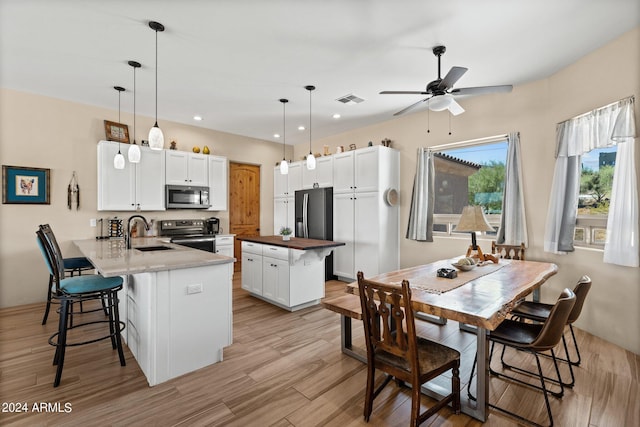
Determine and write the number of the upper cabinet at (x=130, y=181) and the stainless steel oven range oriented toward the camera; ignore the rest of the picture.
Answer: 2

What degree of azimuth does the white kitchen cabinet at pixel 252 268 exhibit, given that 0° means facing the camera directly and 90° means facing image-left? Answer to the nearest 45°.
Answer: approximately 45°

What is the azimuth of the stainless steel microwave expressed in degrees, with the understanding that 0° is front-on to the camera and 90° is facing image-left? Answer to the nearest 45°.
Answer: approximately 0°

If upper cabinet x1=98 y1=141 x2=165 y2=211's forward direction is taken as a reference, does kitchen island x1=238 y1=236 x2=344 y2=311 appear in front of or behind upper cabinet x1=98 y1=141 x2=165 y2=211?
in front

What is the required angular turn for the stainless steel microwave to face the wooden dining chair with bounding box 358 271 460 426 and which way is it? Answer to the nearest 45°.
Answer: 0° — it already faces it

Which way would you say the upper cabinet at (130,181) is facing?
toward the camera

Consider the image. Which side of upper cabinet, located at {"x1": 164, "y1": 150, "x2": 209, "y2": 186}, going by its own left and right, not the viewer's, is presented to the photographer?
front

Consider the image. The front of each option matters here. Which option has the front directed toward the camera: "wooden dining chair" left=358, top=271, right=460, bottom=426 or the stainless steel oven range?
the stainless steel oven range

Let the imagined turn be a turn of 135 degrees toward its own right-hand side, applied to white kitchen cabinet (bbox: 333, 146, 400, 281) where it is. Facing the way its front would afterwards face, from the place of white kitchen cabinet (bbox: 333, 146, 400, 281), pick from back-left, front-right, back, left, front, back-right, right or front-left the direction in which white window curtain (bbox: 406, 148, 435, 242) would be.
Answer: right

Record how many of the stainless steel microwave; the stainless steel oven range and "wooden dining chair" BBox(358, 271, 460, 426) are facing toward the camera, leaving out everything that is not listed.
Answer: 2

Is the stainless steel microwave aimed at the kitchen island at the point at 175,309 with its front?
yes

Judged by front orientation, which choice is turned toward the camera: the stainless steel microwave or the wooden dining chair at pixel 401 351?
the stainless steel microwave

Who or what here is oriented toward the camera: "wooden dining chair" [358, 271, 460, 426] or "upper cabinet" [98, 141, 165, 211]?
the upper cabinet

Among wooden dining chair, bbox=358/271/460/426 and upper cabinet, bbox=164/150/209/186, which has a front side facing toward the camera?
the upper cabinet

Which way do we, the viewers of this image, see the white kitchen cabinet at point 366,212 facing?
facing the viewer and to the left of the viewer

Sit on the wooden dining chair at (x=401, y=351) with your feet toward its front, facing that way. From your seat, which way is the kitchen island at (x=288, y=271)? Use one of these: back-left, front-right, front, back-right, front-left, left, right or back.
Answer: left
